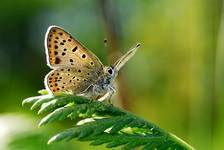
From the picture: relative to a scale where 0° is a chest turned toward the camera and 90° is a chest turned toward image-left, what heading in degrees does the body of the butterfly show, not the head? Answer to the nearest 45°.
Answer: approximately 270°
